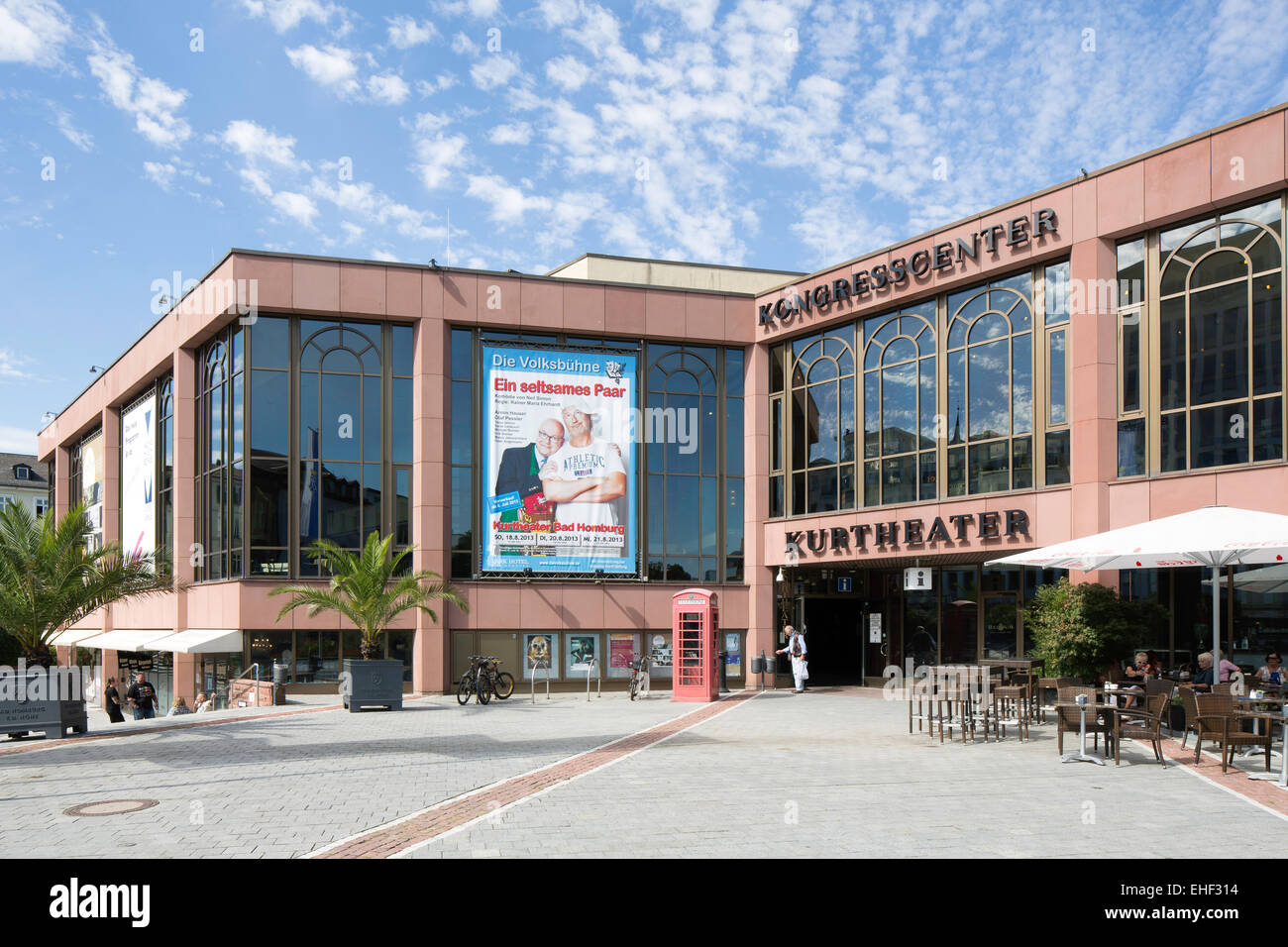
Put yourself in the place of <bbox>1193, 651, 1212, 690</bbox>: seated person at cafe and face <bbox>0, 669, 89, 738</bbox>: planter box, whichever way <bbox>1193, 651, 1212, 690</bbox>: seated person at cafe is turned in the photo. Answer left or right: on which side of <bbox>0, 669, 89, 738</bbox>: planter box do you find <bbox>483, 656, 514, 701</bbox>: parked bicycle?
right

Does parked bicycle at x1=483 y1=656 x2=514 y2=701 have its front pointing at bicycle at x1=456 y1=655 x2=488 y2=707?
no

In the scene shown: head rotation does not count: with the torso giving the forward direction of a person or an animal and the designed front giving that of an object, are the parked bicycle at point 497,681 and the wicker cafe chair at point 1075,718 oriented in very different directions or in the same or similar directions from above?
same or similar directions

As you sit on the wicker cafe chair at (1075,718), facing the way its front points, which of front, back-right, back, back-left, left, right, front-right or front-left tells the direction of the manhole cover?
right

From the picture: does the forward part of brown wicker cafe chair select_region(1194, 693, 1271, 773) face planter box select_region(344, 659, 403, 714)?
no

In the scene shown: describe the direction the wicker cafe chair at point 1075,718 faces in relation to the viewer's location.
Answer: facing the viewer and to the right of the viewer
